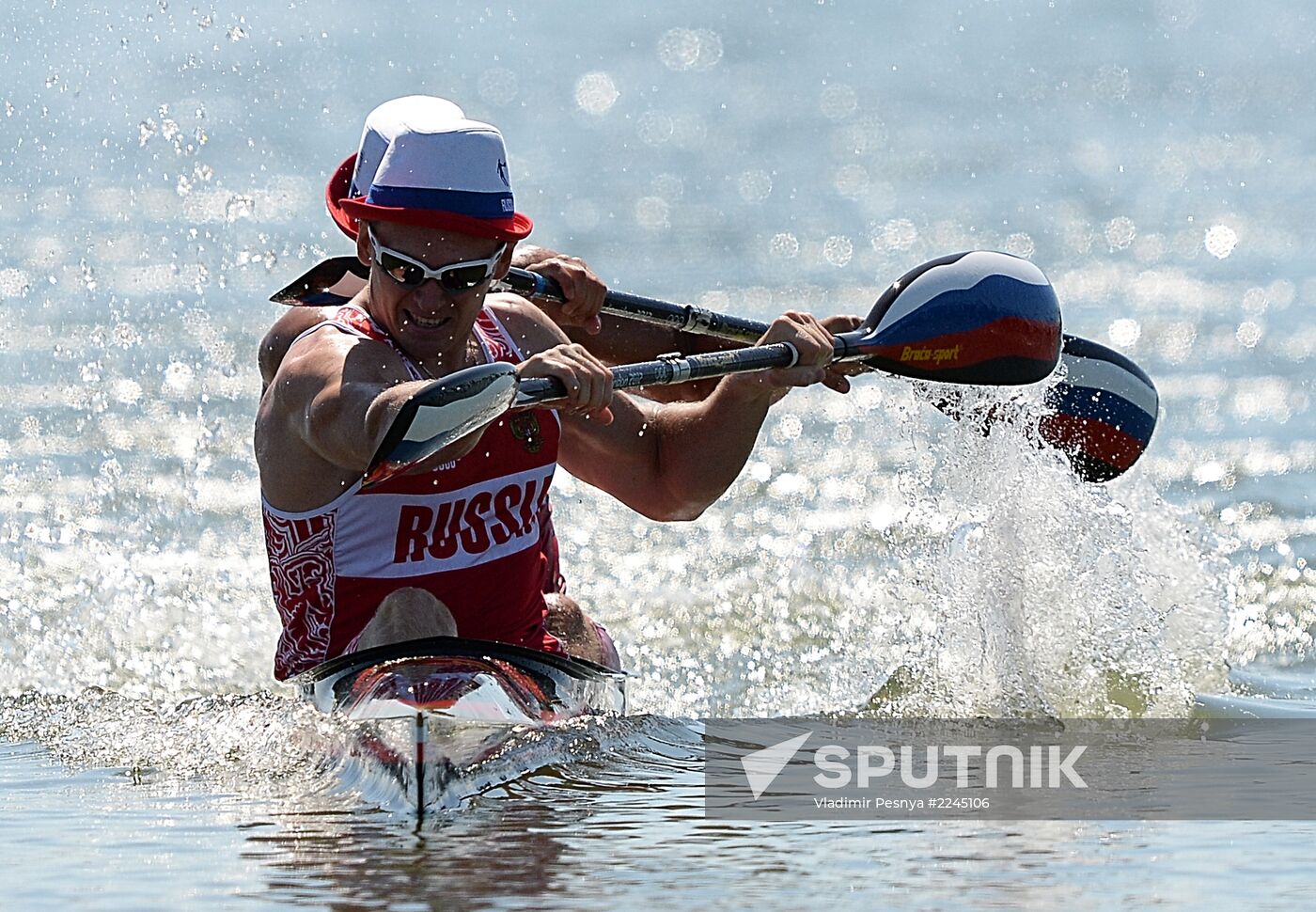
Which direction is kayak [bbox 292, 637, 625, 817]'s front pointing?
toward the camera

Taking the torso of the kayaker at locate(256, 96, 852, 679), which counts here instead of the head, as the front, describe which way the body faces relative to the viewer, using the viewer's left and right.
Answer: facing the viewer and to the right of the viewer
